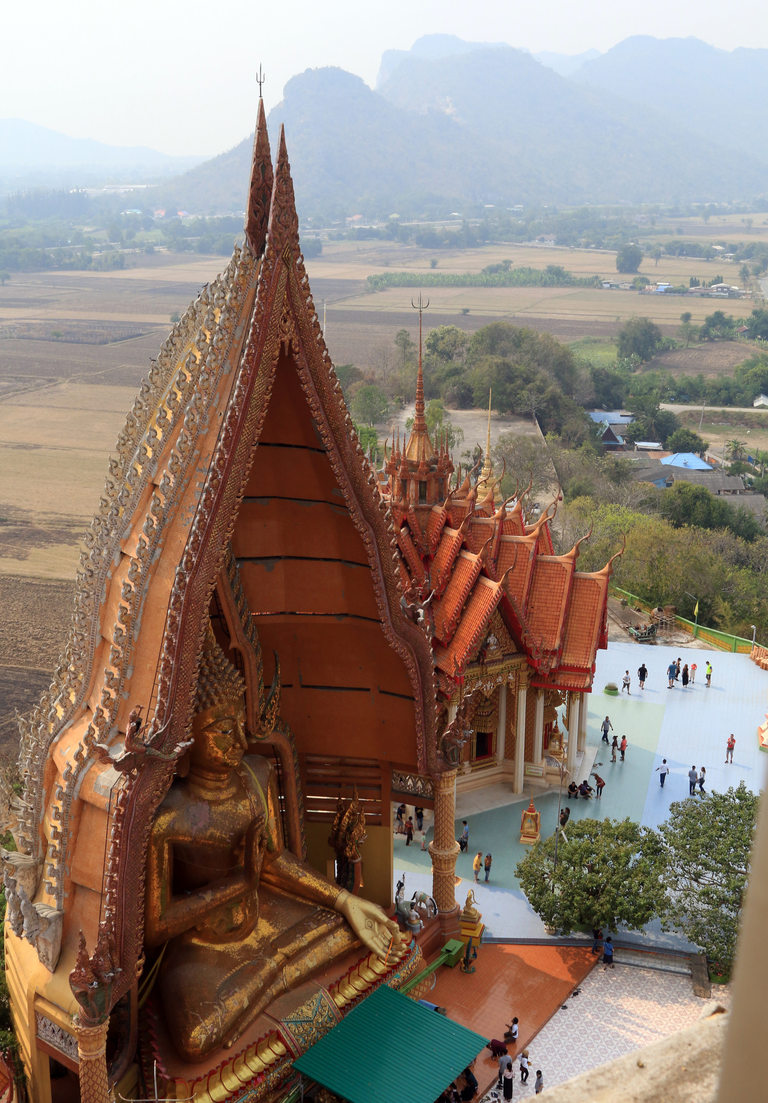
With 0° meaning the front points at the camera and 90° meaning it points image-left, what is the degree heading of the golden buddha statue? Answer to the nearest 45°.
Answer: approximately 315°

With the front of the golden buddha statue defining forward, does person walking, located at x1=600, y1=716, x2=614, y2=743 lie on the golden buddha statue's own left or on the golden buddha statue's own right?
on the golden buddha statue's own left

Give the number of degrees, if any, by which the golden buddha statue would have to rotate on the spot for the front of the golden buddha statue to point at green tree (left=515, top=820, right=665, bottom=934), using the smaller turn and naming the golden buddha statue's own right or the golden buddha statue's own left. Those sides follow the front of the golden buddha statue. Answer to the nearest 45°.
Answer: approximately 90° to the golden buddha statue's own left

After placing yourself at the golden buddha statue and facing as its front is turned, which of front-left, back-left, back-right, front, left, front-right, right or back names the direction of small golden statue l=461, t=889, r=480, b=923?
left

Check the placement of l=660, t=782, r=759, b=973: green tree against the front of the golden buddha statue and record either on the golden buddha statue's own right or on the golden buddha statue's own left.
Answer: on the golden buddha statue's own left
